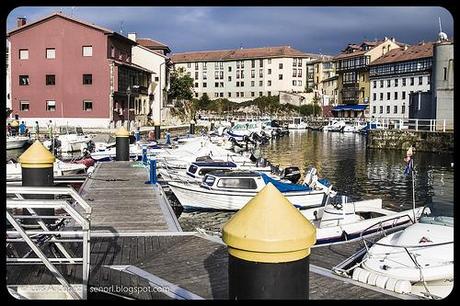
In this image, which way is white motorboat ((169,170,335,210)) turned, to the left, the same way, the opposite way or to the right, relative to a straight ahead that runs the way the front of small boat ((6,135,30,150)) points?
the opposite way

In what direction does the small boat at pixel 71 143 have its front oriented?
to the viewer's right

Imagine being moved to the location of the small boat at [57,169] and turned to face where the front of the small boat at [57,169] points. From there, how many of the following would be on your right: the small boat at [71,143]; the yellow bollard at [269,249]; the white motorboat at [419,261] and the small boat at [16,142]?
2

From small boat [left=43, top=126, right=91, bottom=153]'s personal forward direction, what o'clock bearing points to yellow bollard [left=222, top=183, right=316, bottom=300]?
The yellow bollard is roughly at 3 o'clock from the small boat.
